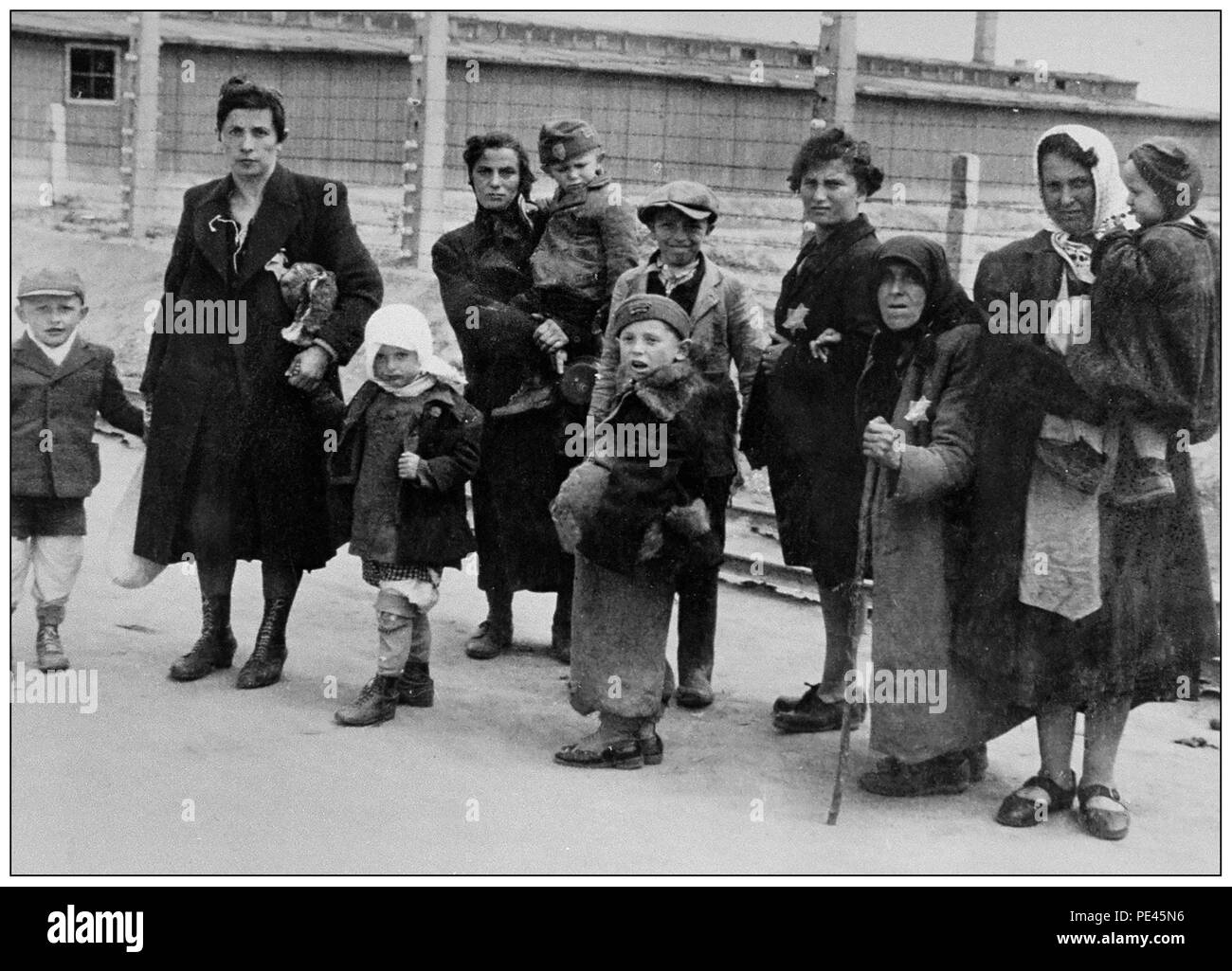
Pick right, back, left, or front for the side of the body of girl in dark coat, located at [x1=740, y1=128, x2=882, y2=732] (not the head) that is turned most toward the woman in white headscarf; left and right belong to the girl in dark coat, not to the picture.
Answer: left

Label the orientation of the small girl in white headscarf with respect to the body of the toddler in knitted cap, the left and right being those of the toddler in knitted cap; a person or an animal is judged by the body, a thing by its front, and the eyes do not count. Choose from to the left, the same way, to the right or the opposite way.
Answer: to the left

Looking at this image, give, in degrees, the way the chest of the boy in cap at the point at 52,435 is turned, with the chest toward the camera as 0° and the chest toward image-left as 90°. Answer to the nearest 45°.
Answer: approximately 0°

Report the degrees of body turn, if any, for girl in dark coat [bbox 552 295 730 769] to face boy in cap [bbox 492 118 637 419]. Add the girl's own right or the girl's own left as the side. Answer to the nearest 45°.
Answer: approximately 135° to the girl's own right

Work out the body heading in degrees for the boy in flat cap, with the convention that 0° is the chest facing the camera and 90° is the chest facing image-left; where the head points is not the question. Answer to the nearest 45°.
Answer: approximately 0°

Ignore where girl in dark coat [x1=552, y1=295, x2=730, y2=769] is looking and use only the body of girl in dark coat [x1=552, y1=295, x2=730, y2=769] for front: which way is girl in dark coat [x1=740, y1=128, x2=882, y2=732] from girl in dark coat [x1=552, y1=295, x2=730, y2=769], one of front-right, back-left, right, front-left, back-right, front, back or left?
back

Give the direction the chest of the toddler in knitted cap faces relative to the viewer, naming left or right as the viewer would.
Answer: facing to the left of the viewer

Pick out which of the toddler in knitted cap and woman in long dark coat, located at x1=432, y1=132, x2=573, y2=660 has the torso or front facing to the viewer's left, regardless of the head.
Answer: the toddler in knitted cap

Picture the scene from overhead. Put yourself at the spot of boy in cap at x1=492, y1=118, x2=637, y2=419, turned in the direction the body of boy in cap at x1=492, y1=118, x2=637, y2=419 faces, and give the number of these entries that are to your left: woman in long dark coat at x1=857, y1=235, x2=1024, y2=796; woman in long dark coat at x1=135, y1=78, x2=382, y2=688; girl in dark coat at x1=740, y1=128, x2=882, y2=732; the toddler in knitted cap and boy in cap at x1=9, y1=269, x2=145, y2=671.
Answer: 3
